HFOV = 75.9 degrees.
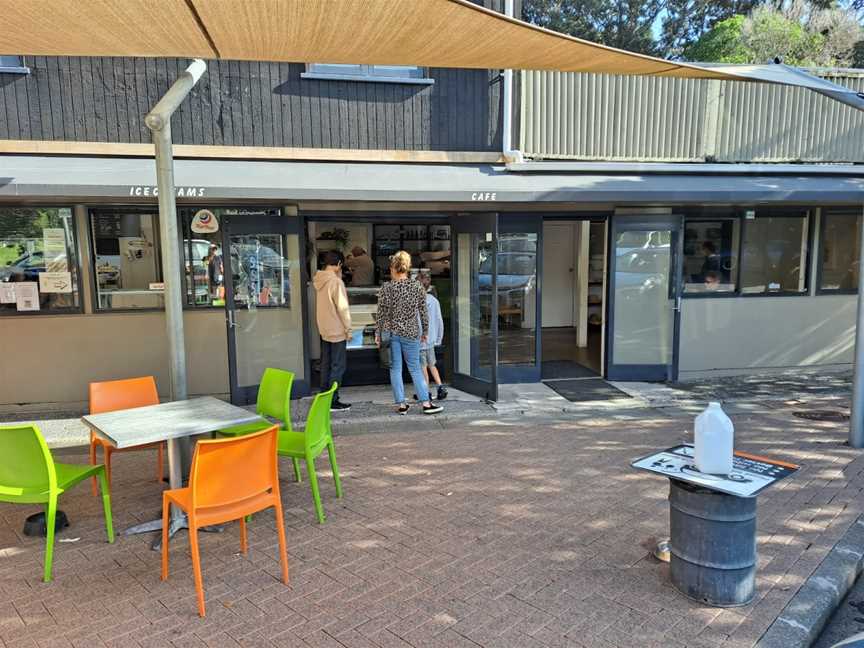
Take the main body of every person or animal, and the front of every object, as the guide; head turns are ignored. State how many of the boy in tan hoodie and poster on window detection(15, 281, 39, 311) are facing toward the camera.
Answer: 1

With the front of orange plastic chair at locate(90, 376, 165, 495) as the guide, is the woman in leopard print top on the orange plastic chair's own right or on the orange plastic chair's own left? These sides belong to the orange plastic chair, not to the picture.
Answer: on the orange plastic chair's own left

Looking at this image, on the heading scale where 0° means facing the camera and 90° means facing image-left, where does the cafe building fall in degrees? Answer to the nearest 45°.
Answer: approximately 0°

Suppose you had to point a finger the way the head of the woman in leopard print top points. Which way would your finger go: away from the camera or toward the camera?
away from the camera

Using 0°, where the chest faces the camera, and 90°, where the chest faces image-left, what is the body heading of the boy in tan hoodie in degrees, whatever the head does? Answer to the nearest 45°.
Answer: approximately 225°

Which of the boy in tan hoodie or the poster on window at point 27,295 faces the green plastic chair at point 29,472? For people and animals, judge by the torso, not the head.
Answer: the poster on window

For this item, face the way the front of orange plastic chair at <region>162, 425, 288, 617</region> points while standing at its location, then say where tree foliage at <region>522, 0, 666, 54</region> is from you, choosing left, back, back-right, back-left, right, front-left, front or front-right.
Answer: right

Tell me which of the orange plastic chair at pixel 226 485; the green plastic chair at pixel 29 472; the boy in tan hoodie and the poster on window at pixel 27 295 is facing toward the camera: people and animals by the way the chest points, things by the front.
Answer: the poster on window

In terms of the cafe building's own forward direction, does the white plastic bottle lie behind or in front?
in front

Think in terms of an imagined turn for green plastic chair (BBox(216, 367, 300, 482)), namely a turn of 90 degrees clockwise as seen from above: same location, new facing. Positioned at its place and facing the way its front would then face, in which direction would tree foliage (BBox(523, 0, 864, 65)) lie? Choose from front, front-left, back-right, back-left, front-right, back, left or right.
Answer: right

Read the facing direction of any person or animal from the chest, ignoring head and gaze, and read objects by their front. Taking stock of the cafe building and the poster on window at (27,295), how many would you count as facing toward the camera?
2

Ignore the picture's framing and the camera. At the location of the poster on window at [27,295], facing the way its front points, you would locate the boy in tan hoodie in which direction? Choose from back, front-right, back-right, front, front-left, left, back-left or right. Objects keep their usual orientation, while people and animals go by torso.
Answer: front-left

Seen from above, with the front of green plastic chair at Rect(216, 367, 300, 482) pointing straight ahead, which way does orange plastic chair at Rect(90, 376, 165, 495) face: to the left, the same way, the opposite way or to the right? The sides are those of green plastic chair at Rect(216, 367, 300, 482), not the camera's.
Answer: to the left

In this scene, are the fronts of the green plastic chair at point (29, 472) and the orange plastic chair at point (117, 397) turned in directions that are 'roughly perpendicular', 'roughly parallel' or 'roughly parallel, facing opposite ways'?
roughly perpendicular
